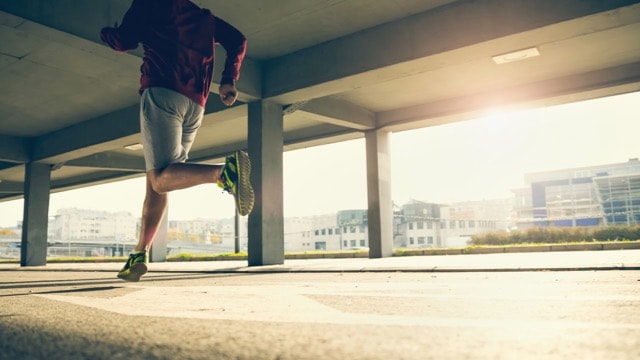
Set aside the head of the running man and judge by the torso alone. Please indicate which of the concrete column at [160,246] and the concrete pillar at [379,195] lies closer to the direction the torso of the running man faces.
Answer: the concrete column

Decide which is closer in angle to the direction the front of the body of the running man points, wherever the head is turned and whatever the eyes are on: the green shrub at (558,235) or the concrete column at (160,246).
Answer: the concrete column

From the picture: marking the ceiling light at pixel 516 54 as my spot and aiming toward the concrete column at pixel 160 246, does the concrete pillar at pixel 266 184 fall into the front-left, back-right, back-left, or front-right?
front-left

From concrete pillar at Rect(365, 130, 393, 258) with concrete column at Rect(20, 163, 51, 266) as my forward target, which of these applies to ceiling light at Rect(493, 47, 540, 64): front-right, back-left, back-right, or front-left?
back-left

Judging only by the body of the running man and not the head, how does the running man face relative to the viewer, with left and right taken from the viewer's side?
facing away from the viewer and to the left of the viewer

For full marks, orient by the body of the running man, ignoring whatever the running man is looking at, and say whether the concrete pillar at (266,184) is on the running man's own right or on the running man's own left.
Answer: on the running man's own right

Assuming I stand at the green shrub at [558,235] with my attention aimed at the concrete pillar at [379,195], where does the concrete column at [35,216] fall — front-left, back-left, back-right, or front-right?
front-right

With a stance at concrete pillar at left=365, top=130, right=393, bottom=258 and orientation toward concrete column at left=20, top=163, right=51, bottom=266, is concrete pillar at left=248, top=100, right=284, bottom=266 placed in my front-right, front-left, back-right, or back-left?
front-left

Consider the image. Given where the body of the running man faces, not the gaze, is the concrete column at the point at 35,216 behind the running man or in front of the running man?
in front

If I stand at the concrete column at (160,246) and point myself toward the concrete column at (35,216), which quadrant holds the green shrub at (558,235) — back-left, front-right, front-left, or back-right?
back-left

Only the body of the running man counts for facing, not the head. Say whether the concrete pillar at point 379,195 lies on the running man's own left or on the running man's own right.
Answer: on the running man's own right

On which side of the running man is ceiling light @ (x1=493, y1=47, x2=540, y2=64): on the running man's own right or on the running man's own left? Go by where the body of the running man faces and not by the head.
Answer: on the running man's own right
